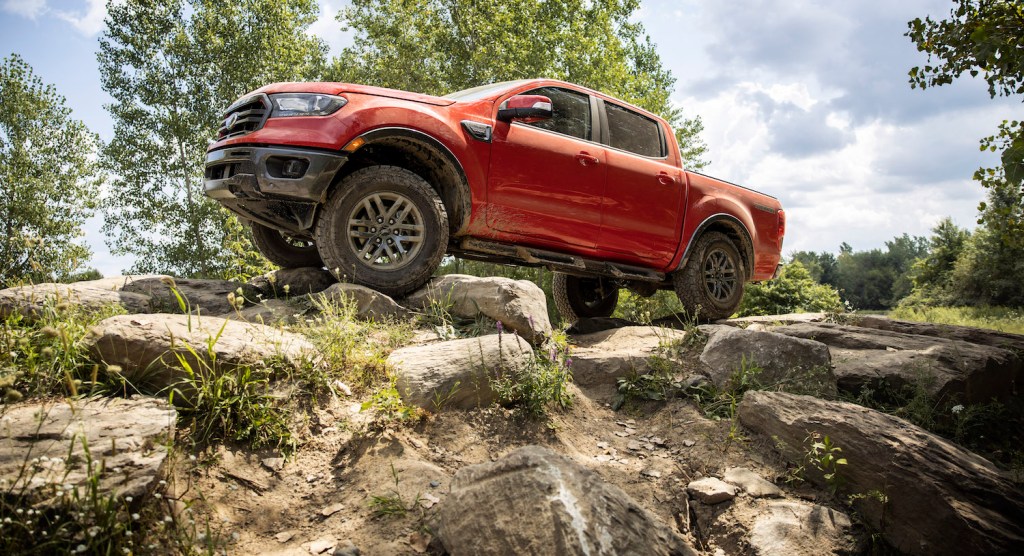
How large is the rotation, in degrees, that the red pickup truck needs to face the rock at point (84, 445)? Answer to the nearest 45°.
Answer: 0° — it already faces it

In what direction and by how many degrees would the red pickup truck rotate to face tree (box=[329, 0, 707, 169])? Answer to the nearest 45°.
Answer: approximately 135° to its right

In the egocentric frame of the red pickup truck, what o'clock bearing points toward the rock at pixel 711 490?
The rock is roughly at 9 o'clock from the red pickup truck.

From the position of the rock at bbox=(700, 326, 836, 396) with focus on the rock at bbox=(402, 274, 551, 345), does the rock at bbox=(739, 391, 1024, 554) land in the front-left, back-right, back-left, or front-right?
back-left

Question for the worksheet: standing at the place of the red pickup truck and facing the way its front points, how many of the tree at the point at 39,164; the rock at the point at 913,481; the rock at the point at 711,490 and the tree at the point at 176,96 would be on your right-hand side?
2

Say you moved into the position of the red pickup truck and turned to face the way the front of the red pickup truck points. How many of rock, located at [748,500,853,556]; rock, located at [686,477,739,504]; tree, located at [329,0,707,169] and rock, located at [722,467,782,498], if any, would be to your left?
3

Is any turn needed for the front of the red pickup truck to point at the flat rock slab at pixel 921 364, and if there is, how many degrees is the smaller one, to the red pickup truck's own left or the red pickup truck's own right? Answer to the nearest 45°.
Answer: approximately 135° to the red pickup truck's own left

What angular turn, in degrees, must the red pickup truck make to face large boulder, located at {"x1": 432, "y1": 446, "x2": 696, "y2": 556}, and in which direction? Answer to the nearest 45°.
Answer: approximately 45° to its left

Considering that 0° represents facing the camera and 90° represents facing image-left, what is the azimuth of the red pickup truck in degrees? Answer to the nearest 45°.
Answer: approximately 45°

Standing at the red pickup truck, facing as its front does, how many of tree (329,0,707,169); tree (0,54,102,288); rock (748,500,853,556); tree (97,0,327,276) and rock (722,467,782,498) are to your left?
2
